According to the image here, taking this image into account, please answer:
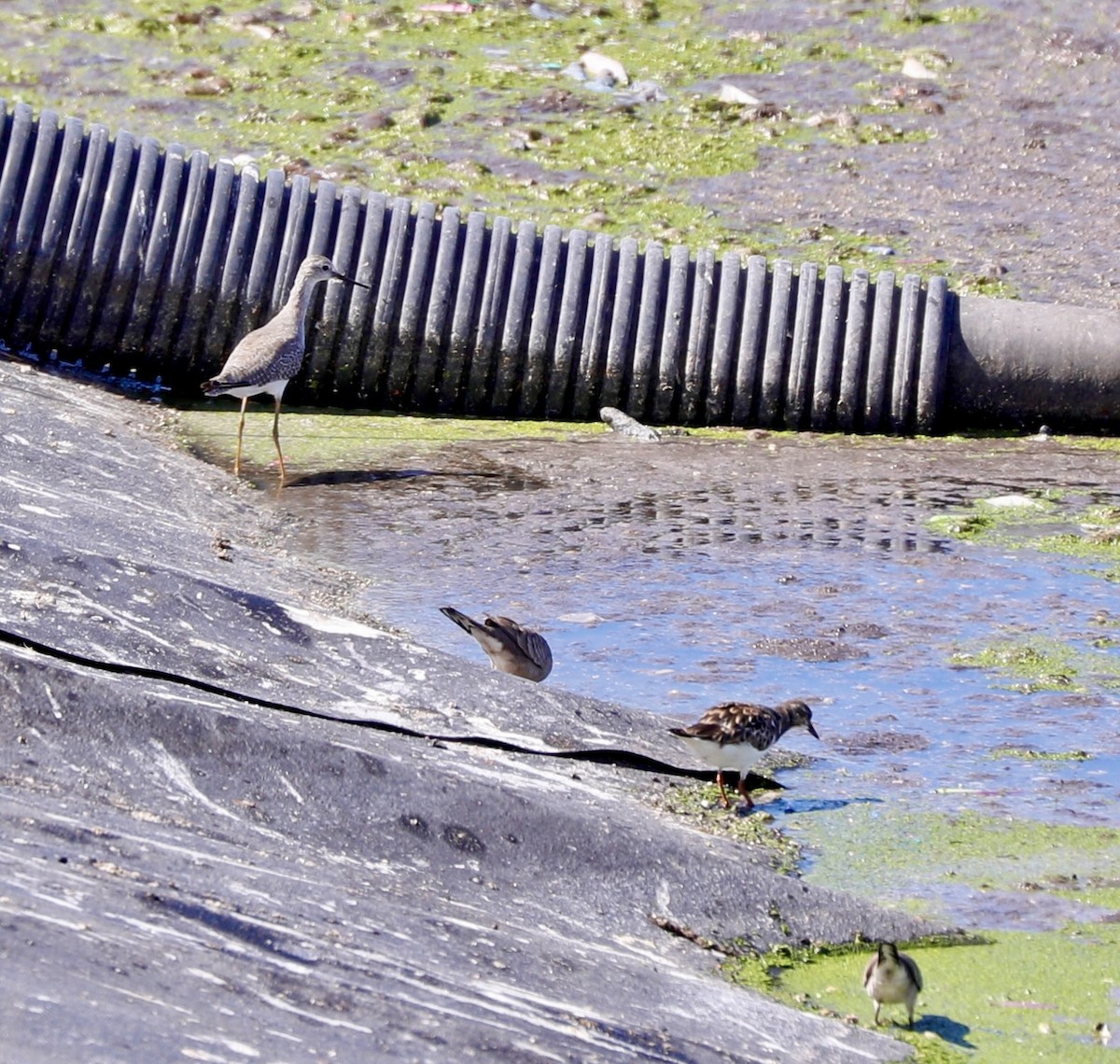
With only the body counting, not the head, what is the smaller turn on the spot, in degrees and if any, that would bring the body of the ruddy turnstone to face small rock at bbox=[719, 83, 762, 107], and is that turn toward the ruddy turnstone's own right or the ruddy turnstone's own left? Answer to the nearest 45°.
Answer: approximately 90° to the ruddy turnstone's own left

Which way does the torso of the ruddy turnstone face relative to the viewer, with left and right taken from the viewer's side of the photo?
facing to the right of the viewer

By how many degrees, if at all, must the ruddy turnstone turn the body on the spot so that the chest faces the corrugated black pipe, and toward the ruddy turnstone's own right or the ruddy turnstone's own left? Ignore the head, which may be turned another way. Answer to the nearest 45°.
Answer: approximately 90° to the ruddy turnstone's own left

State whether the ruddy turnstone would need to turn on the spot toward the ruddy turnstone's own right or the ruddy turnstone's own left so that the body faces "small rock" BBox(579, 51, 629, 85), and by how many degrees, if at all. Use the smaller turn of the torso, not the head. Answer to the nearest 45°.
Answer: approximately 90° to the ruddy turnstone's own left

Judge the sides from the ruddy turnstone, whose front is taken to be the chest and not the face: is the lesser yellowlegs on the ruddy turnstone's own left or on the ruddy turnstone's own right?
on the ruddy turnstone's own left

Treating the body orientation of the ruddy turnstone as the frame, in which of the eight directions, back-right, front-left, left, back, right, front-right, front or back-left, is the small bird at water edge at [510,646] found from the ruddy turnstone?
back-left

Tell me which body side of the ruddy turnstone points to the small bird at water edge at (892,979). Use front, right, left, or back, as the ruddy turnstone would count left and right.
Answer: right

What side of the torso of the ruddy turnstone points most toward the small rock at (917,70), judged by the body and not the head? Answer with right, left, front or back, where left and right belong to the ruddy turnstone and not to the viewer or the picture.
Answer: left

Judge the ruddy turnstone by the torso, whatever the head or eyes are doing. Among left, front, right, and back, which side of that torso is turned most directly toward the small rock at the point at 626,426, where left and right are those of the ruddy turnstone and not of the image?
left

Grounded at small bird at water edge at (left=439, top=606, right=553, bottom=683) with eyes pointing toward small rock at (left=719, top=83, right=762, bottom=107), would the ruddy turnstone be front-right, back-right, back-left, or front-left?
back-right

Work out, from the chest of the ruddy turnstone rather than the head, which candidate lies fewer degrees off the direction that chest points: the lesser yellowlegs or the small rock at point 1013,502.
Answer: the small rock
